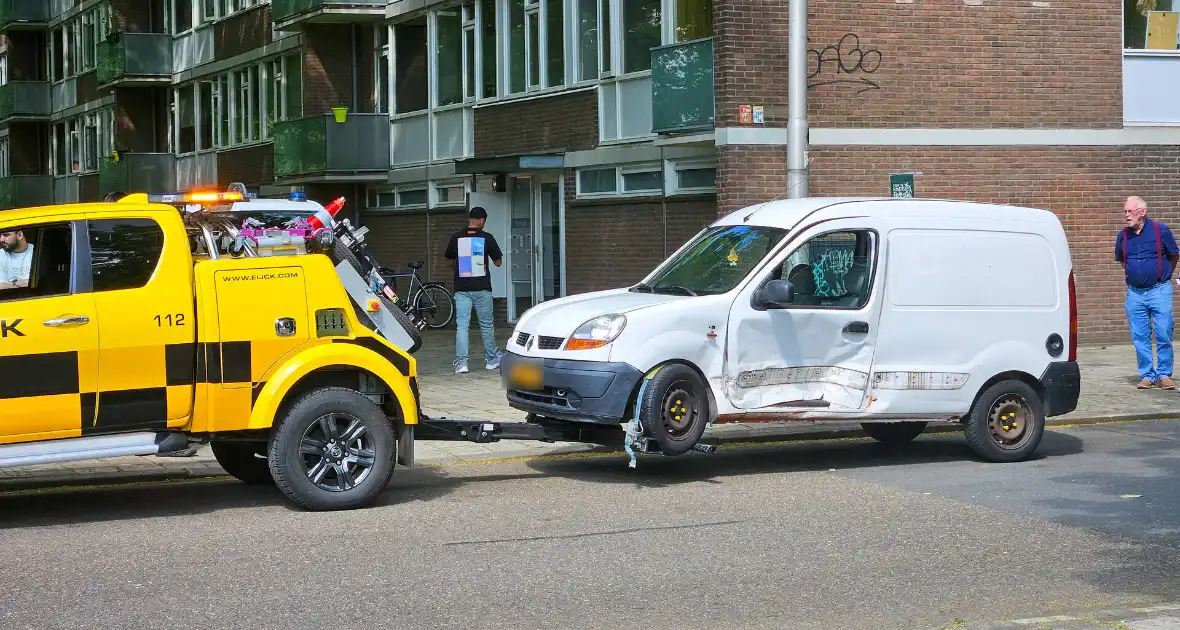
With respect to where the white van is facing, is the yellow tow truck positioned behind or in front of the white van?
in front

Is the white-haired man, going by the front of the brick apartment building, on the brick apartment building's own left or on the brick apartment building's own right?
on the brick apartment building's own left

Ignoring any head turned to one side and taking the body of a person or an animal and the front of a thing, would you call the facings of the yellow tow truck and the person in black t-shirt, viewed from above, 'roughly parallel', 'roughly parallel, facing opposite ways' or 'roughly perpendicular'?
roughly perpendicular

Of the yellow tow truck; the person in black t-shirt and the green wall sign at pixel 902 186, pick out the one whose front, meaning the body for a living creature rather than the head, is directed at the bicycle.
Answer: the person in black t-shirt

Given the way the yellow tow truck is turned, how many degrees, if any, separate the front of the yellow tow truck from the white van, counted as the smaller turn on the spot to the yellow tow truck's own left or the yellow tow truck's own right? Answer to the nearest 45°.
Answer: approximately 180°

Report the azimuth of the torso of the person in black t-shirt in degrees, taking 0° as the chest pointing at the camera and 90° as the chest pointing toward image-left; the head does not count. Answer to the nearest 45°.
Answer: approximately 180°

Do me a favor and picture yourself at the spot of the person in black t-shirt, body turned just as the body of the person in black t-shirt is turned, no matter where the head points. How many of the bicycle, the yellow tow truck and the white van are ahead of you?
1

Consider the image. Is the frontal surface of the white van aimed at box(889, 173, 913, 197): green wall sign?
no

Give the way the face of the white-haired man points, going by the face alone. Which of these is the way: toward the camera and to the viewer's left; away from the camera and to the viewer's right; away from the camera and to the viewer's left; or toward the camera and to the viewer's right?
toward the camera and to the viewer's left

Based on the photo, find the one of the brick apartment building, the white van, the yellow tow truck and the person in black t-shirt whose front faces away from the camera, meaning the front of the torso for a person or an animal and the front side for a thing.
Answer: the person in black t-shirt

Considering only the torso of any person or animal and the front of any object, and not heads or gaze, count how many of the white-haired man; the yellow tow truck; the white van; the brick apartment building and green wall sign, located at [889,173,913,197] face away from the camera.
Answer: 0

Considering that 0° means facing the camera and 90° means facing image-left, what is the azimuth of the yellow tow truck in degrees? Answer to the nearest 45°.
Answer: approximately 90°

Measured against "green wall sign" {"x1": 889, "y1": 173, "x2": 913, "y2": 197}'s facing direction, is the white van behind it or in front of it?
in front

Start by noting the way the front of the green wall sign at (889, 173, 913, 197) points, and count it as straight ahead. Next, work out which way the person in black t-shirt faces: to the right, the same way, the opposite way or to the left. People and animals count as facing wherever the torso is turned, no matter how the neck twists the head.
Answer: the opposite way

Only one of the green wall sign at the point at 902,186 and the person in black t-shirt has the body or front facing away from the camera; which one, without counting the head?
the person in black t-shirt

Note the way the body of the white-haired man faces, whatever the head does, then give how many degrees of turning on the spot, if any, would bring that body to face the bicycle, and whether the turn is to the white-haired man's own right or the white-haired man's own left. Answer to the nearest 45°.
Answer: approximately 90° to the white-haired man's own right

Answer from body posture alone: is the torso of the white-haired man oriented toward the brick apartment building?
no
